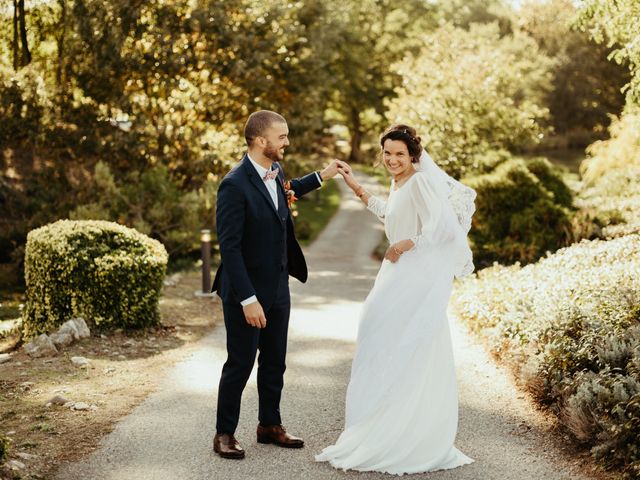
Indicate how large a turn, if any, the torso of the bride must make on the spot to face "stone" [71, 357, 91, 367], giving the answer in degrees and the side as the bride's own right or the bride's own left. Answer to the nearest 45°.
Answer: approximately 90° to the bride's own right

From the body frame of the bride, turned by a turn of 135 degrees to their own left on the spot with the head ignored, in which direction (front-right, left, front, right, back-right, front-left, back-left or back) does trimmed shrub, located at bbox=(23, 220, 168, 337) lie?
back-left

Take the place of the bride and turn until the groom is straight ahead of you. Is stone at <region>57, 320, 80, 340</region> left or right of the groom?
right

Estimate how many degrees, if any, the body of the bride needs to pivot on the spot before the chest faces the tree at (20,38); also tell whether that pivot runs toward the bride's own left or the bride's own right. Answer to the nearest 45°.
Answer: approximately 90° to the bride's own right

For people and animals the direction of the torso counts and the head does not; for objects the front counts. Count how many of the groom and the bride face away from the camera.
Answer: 0

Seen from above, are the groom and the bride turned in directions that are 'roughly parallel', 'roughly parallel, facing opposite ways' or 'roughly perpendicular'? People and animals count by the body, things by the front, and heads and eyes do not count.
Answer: roughly perpendicular

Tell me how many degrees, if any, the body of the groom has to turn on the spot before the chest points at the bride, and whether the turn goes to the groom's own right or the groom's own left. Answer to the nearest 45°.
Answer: approximately 45° to the groom's own left

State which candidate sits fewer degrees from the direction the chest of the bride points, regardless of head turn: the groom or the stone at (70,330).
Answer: the groom

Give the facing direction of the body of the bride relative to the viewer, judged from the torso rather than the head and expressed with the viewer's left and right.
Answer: facing the viewer and to the left of the viewer

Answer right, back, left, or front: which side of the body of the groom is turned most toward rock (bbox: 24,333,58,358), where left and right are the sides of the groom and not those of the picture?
back

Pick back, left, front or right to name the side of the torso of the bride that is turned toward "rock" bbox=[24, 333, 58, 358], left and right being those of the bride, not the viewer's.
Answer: right

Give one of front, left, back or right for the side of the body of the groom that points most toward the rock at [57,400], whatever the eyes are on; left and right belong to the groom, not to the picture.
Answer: back

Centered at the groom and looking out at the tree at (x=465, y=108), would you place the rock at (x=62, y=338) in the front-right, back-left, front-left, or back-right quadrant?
front-left

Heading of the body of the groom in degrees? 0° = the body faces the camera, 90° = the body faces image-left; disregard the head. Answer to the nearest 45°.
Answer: approximately 315°

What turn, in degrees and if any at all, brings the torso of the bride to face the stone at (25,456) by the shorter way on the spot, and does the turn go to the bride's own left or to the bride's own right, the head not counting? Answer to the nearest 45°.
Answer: approximately 45° to the bride's own right

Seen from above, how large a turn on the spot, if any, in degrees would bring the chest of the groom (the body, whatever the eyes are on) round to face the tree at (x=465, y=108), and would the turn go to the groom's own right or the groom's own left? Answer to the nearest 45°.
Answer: approximately 135° to the groom's own left

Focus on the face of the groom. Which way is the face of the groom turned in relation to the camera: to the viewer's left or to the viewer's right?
to the viewer's right

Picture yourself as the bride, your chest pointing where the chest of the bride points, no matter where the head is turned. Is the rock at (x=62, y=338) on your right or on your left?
on your right

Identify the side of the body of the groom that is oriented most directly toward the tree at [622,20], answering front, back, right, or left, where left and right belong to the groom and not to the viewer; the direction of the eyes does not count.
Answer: left
